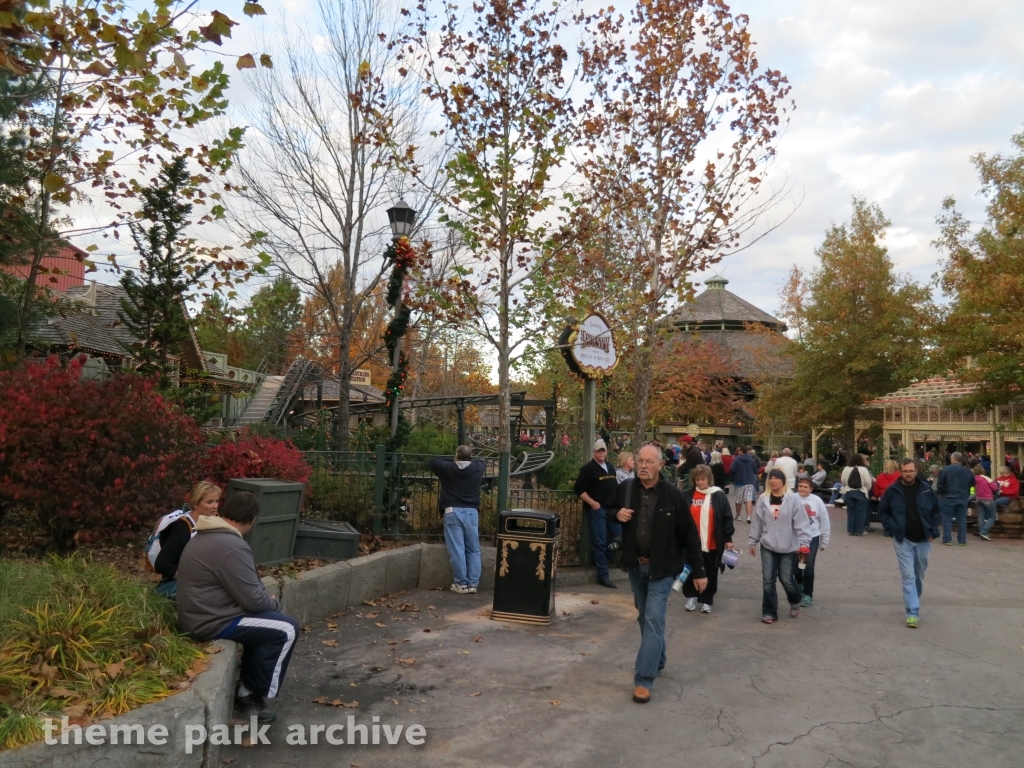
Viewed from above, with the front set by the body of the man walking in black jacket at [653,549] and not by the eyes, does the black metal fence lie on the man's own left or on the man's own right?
on the man's own right

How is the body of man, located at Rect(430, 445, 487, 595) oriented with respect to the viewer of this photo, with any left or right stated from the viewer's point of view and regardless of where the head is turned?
facing away from the viewer

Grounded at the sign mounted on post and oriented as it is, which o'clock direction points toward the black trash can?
The black trash can is roughly at 2 o'clock from the sign mounted on post.

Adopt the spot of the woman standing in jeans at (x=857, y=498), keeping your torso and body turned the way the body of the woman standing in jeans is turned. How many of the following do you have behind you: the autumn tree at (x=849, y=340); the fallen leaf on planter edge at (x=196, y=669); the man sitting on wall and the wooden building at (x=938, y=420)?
2

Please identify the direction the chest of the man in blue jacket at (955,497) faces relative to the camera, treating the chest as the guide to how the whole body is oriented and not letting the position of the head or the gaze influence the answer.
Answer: away from the camera

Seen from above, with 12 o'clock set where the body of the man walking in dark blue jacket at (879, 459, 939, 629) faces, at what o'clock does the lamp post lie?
The lamp post is roughly at 3 o'clock from the man walking in dark blue jacket.

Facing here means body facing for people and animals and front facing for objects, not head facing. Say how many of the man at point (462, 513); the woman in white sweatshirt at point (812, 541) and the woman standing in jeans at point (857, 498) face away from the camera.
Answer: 2

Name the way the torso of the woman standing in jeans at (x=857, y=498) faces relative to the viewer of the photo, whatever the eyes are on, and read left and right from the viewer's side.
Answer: facing away from the viewer

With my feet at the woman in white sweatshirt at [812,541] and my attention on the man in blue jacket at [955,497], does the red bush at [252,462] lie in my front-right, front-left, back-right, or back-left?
back-left
